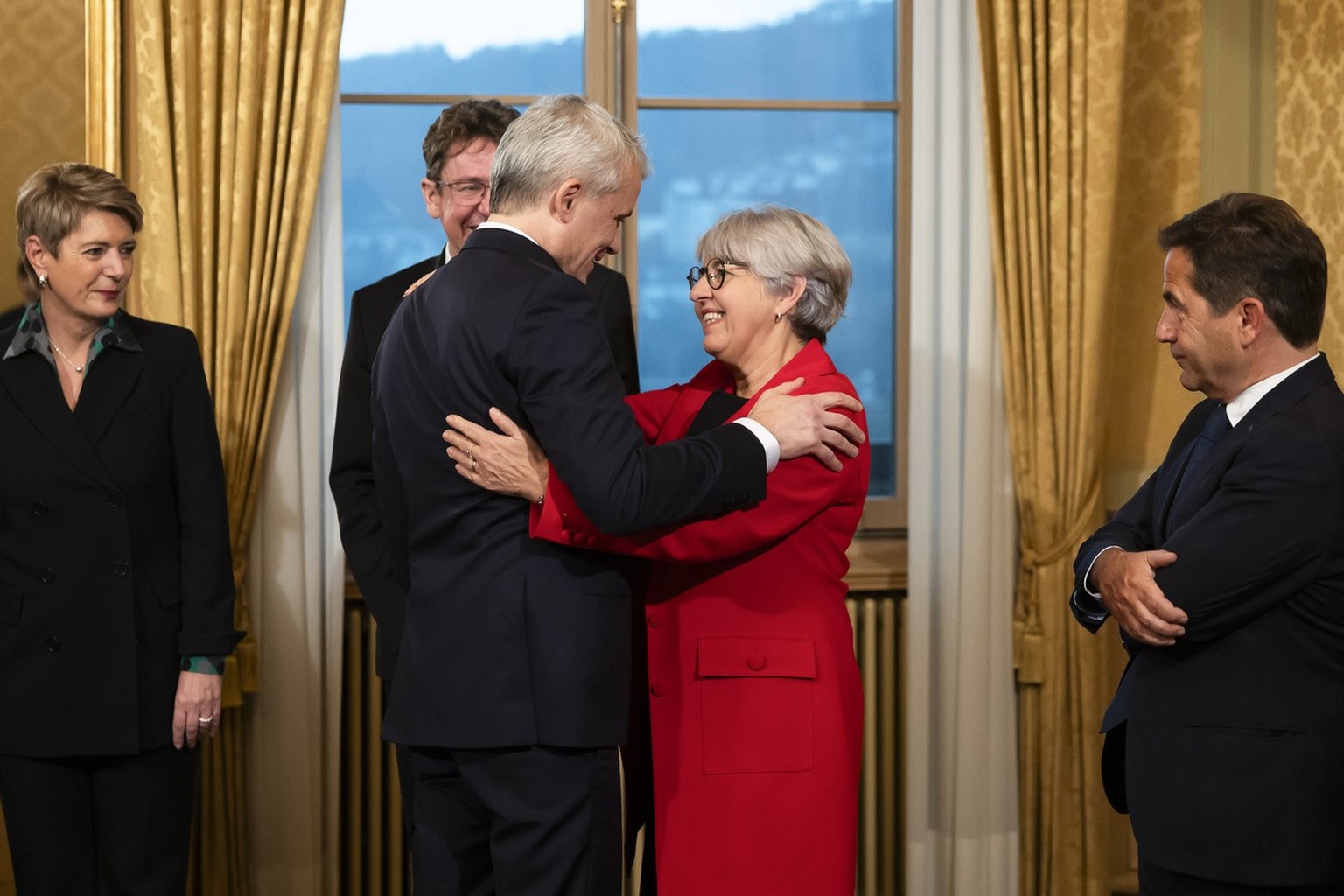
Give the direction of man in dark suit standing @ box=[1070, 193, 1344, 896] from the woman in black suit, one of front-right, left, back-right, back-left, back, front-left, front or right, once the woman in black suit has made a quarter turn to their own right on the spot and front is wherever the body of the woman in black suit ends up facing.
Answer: back-left

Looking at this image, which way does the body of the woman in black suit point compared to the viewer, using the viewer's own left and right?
facing the viewer

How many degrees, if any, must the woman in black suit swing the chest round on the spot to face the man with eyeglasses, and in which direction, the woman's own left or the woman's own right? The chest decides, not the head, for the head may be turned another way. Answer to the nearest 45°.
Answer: approximately 90° to the woman's own left

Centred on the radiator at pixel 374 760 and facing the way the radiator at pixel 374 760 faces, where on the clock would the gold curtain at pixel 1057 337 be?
The gold curtain is roughly at 9 o'clock from the radiator.

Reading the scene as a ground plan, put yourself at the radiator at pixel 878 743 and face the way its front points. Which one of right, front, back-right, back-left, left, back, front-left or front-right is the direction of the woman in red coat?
front

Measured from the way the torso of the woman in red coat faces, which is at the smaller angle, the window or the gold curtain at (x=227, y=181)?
the gold curtain

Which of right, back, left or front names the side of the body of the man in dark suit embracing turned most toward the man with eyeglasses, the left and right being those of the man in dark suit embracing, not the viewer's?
left

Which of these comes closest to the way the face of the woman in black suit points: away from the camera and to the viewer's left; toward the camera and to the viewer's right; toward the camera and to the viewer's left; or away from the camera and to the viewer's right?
toward the camera and to the viewer's right

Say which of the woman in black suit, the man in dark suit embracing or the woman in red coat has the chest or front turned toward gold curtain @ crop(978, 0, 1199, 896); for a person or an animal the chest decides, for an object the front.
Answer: the man in dark suit embracing

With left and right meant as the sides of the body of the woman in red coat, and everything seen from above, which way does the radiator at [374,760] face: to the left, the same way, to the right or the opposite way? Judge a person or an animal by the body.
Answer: to the left

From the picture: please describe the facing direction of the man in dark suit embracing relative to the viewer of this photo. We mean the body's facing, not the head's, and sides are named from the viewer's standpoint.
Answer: facing away from the viewer and to the right of the viewer

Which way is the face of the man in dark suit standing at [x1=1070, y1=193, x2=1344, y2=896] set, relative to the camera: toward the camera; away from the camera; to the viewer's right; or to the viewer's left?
to the viewer's left

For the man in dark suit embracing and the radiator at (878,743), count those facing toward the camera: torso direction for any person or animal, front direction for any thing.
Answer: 1

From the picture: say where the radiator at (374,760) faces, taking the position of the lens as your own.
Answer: facing the viewer

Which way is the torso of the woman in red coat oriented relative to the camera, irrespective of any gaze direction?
to the viewer's left

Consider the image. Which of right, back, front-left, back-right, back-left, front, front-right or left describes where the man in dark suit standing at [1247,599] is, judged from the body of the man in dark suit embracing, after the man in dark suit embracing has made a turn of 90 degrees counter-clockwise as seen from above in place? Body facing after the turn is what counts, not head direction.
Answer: back-right

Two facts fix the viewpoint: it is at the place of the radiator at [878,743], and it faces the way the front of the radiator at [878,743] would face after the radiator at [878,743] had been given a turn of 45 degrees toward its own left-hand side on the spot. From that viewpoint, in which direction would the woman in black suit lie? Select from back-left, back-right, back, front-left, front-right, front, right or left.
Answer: right
